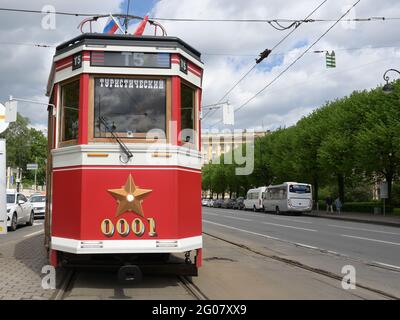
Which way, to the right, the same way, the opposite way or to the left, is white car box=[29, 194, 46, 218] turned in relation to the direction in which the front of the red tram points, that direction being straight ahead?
the same way

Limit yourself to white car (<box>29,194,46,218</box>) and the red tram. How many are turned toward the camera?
2

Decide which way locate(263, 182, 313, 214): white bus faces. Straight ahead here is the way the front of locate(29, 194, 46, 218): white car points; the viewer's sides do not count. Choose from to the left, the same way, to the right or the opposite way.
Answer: the opposite way

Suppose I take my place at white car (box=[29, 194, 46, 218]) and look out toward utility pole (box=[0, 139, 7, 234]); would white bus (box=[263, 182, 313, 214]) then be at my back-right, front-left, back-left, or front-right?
back-left

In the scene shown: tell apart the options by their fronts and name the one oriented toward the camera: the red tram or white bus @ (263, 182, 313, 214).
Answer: the red tram

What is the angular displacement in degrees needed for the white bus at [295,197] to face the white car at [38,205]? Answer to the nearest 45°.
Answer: approximately 90° to its left

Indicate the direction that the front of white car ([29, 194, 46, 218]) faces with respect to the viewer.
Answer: facing the viewer

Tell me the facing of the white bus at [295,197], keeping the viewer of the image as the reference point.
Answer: facing away from the viewer and to the left of the viewer

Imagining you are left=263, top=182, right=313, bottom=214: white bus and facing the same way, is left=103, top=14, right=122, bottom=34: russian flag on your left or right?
on your left

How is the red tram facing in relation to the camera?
toward the camera

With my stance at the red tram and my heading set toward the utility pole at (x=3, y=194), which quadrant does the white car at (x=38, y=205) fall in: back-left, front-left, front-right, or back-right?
front-right
